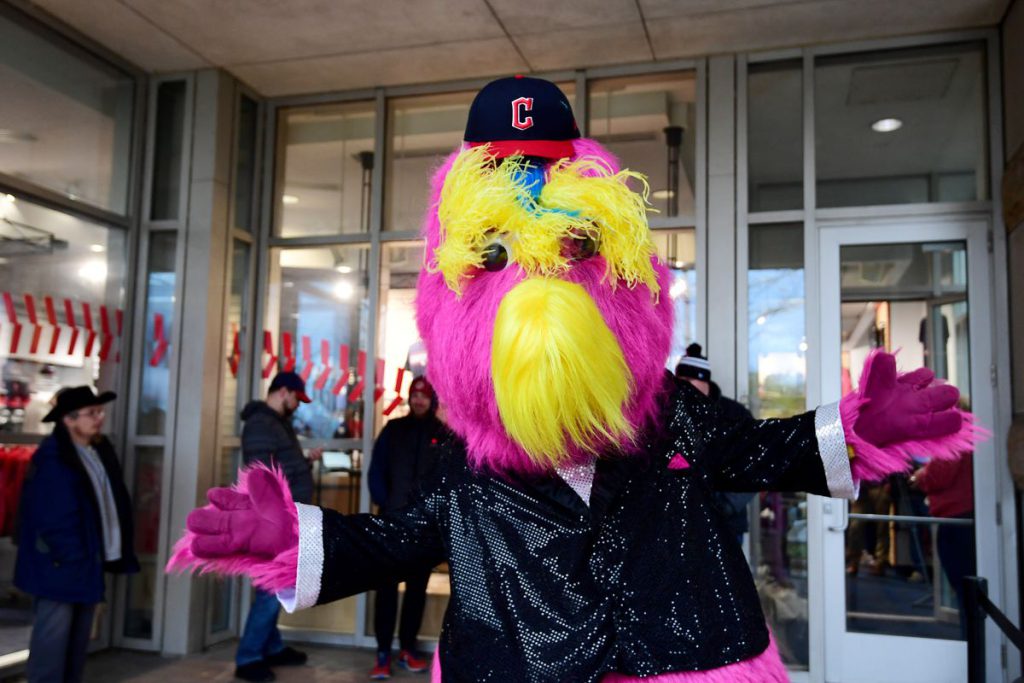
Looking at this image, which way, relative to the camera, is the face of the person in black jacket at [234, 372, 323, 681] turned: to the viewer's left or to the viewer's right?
to the viewer's right

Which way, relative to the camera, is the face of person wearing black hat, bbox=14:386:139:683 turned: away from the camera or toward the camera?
toward the camera

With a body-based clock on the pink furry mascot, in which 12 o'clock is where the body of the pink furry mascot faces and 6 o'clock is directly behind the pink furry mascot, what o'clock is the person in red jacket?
The person in red jacket is roughly at 7 o'clock from the pink furry mascot.

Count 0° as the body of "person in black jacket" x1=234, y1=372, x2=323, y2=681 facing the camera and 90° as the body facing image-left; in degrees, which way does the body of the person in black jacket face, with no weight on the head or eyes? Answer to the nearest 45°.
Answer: approximately 270°

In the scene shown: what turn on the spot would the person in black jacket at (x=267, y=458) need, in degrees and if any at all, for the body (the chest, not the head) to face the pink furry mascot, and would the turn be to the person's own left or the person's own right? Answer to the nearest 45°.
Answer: approximately 90° to the person's own right

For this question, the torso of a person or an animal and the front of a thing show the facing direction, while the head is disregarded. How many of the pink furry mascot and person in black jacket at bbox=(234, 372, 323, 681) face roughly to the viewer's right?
1

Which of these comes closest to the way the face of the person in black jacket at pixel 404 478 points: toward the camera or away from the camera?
toward the camera

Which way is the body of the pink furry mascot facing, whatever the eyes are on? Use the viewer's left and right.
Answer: facing the viewer

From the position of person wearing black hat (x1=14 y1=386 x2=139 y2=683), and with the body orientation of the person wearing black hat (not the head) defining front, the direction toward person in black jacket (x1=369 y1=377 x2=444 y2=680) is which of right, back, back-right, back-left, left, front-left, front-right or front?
front-left

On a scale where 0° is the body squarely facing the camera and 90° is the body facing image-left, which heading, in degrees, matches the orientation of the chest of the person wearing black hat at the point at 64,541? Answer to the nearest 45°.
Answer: approximately 315°

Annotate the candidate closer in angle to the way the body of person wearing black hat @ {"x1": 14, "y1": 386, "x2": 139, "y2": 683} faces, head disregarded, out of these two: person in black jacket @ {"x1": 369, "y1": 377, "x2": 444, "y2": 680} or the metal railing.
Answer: the metal railing

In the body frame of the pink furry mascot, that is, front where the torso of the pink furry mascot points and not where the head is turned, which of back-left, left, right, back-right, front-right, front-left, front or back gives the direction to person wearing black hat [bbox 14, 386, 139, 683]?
back-right

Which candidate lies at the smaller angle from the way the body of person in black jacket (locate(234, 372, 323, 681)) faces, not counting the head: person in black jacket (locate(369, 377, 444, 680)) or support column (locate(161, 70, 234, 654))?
the person in black jacket

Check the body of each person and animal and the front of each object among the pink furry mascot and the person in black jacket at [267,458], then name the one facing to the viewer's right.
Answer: the person in black jacket

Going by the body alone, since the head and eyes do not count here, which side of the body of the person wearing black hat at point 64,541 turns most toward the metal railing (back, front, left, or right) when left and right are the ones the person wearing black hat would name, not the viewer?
front

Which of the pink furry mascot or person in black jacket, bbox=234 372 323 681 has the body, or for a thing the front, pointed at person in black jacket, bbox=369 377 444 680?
person in black jacket, bbox=234 372 323 681

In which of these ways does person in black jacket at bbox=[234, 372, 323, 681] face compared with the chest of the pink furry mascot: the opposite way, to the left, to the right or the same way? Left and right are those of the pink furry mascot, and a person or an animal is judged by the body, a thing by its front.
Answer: to the left
